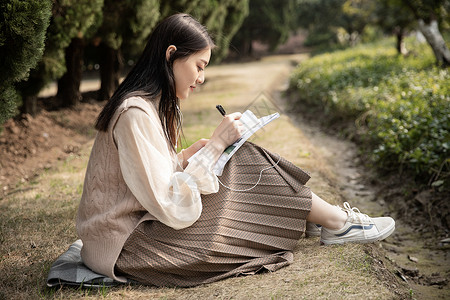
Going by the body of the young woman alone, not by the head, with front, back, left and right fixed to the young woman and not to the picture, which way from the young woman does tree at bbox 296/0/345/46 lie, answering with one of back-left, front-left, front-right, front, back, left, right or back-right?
left

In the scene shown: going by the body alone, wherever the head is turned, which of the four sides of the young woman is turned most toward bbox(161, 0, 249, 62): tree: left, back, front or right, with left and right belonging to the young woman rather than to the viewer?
left

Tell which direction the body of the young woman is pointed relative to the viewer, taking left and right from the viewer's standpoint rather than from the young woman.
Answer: facing to the right of the viewer

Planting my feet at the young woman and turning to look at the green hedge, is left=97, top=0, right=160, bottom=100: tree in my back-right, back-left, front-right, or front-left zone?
front-left

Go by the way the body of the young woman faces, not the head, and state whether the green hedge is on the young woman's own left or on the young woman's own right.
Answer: on the young woman's own left

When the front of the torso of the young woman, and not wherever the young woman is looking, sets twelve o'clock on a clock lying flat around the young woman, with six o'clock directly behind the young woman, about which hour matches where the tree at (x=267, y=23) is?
The tree is roughly at 9 o'clock from the young woman.

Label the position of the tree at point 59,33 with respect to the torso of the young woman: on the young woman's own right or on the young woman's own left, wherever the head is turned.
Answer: on the young woman's own left

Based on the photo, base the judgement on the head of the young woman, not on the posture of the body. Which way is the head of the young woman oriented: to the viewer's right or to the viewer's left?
to the viewer's right

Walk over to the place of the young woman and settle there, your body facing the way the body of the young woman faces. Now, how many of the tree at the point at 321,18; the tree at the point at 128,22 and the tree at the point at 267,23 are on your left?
3
